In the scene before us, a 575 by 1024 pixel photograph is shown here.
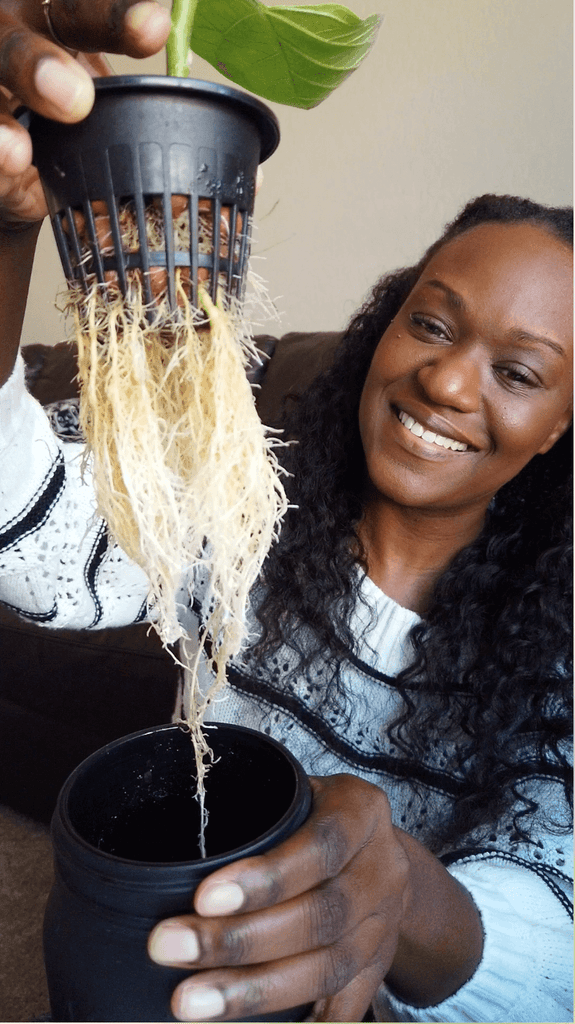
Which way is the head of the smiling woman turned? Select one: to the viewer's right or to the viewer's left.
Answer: to the viewer's left

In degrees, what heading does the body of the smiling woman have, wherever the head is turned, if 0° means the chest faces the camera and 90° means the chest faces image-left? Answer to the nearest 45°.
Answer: approximately 0°
